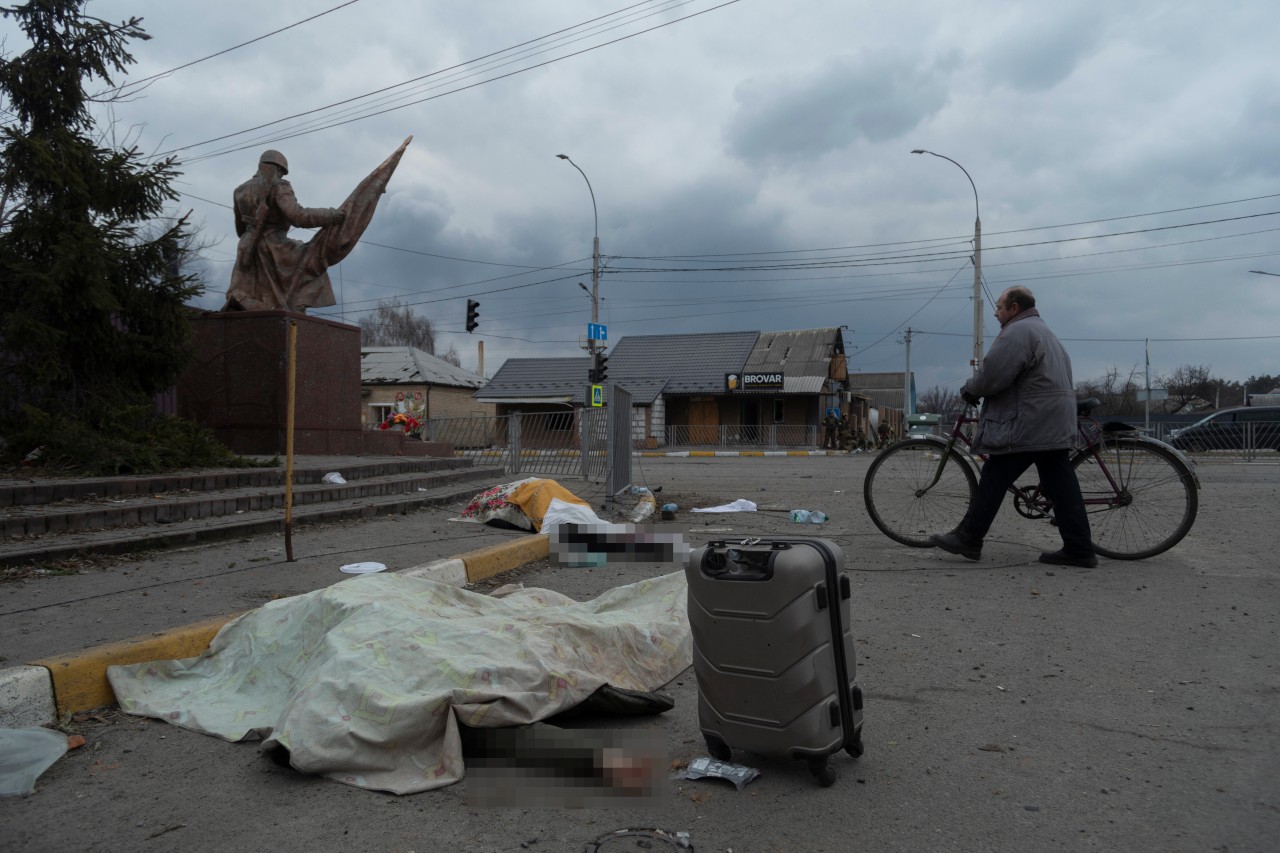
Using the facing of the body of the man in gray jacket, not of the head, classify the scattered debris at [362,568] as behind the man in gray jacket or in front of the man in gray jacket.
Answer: in front

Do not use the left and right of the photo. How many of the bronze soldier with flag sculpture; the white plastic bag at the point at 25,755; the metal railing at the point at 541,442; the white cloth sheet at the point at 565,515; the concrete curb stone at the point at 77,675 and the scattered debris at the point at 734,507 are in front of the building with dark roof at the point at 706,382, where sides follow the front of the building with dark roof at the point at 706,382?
6

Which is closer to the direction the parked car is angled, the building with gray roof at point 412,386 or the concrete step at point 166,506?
the building with gray roof

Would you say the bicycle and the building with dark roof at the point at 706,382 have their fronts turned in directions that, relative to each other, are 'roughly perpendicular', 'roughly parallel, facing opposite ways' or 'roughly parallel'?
roughly perpendicular

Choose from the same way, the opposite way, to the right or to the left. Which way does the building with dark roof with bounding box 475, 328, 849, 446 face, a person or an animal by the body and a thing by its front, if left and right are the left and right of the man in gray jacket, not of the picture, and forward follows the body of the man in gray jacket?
to the left

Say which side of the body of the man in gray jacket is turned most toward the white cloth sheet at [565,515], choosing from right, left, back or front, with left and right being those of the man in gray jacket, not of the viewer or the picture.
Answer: front

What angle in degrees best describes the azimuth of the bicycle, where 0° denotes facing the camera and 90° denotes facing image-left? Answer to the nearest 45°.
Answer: approximately 90°

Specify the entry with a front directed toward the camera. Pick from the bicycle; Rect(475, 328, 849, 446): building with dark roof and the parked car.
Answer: the building with dark roof

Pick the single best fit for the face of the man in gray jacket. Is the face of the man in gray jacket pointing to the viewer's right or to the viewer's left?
to the viewer's left

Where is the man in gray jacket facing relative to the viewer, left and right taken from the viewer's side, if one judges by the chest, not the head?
facing to the left of the viewer

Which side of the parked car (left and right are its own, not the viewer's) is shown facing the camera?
left

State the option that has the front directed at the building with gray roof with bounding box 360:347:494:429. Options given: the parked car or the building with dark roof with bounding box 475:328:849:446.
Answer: the parked car

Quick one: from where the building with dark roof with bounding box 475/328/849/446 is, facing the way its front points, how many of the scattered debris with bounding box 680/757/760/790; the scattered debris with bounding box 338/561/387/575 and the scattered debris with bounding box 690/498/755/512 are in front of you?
3

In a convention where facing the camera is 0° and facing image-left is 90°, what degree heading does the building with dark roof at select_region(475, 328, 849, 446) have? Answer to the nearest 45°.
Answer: approximately 0°

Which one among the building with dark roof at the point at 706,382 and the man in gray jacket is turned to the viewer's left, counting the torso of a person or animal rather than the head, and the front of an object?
the man in gray jacket

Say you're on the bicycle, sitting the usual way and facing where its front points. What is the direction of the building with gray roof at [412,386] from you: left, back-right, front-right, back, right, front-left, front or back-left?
front-right
